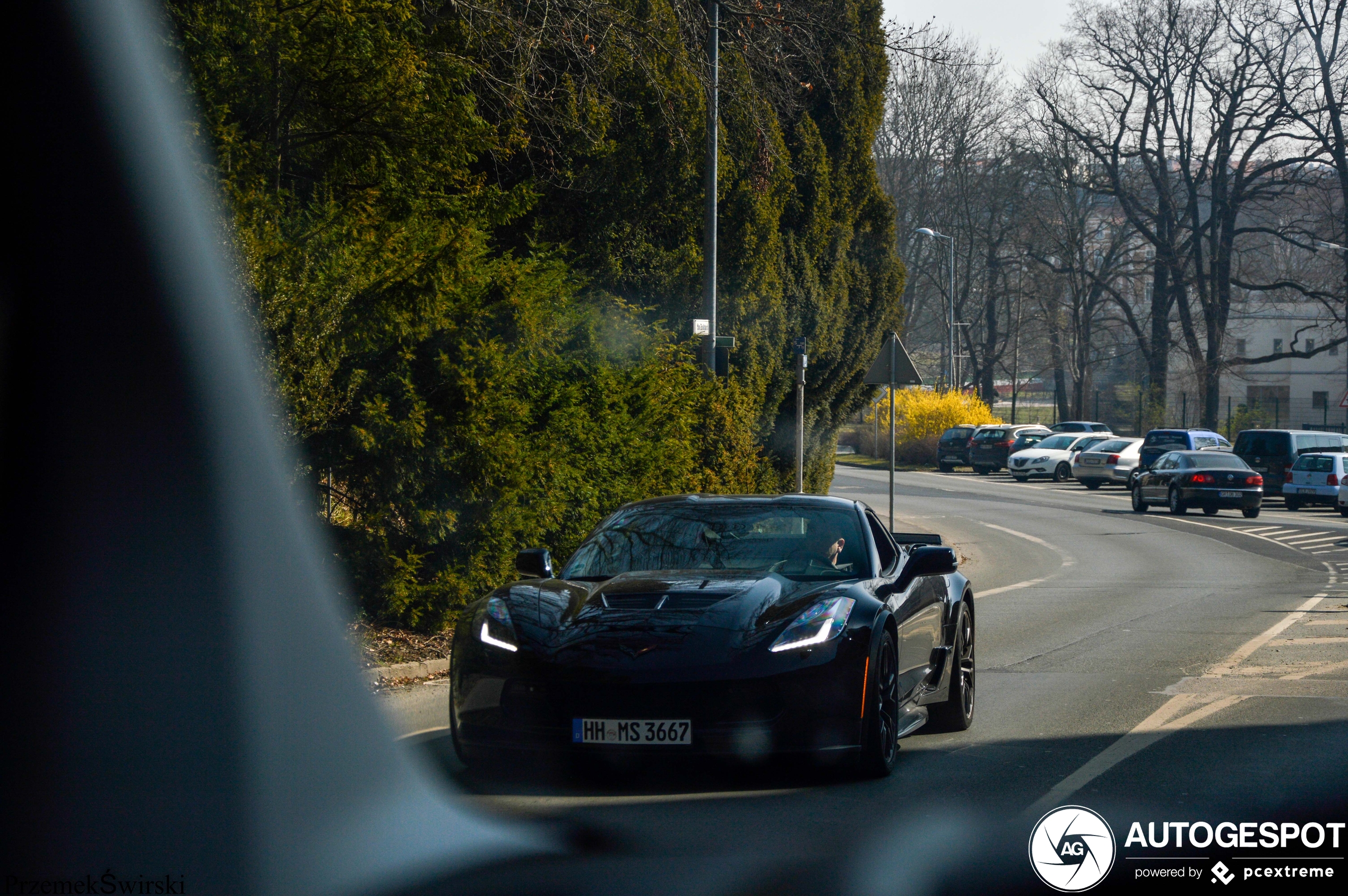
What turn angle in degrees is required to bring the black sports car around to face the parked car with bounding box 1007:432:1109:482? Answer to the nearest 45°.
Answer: approximately 180°

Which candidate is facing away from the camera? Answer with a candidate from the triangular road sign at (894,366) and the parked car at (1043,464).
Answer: the triangular road sign

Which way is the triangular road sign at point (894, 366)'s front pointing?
away from the camera

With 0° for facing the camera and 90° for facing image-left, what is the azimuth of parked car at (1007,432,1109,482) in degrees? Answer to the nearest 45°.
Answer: approximately 45°

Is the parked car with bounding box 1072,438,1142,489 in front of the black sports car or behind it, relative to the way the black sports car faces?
behind

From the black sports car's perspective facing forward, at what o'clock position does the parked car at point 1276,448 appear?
The parked car is roughly at 7 o'clock from the black sports car.

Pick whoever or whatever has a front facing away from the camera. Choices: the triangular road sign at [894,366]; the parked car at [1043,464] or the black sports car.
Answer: the triangular road sign

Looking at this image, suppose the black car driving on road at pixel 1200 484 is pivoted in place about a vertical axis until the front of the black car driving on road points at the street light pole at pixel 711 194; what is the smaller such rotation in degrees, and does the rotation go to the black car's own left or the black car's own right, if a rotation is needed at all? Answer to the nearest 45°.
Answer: approximately 135° to the black car's own left

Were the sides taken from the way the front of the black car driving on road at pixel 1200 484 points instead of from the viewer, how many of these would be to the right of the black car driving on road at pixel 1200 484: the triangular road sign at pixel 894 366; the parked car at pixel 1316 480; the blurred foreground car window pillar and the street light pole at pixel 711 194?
1

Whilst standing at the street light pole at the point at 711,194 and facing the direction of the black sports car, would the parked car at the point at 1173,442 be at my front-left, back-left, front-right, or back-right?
back-left

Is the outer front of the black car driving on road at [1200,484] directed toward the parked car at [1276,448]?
no

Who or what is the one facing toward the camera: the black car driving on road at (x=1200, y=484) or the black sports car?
the black sports car

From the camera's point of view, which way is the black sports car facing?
toward the camera

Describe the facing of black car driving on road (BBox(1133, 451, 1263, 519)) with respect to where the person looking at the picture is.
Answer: facing away from the viewer and to the left of the viewer

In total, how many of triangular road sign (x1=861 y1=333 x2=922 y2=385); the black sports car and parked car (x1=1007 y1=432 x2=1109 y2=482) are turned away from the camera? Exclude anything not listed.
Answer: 1

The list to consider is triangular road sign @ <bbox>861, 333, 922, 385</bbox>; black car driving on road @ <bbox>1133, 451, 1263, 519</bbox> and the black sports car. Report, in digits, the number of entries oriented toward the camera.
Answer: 1

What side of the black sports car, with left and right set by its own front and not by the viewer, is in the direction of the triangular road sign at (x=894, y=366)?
back

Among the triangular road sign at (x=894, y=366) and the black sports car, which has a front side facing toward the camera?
the black sports car

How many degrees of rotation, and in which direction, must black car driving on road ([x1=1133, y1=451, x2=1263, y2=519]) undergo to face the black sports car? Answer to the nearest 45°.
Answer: approximately 135° to its left

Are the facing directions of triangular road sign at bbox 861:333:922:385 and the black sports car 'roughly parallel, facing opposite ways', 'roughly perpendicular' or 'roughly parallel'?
roughly parallel, facing opposite ways

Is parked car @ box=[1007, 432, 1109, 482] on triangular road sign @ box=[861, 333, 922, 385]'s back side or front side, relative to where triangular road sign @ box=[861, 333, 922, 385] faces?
on the front side
